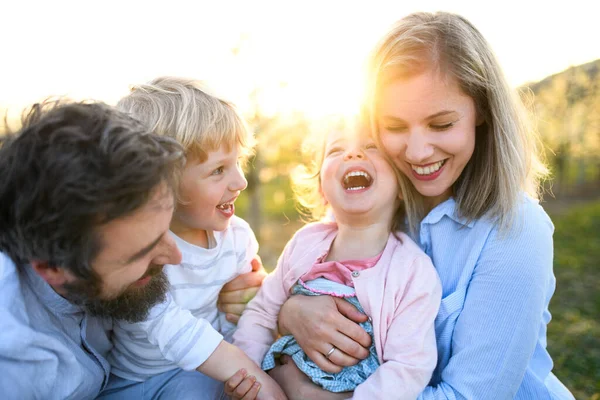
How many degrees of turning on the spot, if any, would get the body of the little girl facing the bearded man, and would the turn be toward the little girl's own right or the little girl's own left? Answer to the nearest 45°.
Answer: approximately 45° to the little girl's own right

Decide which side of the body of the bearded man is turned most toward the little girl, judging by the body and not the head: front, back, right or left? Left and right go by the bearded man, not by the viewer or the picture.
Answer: front

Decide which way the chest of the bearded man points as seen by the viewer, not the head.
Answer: to the viewer's right

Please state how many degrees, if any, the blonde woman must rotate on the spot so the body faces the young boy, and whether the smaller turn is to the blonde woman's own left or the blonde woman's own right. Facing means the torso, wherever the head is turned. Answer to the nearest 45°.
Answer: approximately 45° to the blonde woman's own right

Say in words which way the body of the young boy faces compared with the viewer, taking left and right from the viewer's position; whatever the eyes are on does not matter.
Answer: facing the viewer and to the right of the viewer

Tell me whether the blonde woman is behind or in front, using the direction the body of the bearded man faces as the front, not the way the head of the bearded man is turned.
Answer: in front

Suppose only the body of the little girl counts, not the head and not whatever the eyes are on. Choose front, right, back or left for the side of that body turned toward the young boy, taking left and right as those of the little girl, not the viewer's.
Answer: right

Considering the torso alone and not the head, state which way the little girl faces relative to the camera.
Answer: toward the camera

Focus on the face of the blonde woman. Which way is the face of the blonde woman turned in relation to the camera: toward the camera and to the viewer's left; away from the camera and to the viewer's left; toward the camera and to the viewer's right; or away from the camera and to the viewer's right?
toward the camera and to the viewer's left

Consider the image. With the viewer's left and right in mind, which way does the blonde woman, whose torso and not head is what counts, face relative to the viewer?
facing the viewer and to the left of the viewer

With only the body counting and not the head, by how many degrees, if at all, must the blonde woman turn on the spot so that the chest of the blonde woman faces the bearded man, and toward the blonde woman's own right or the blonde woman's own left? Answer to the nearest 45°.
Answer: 0° — they already face them
